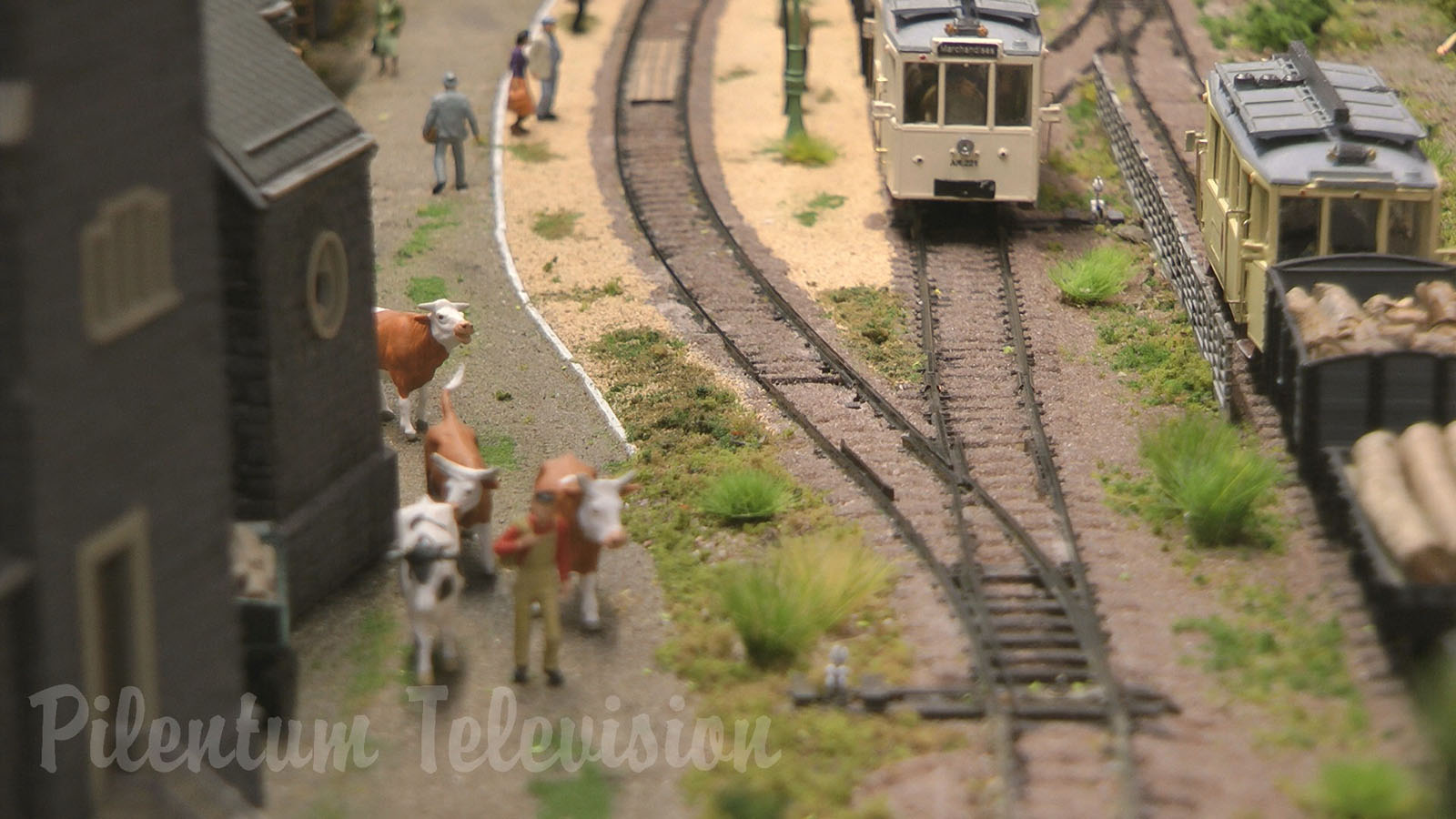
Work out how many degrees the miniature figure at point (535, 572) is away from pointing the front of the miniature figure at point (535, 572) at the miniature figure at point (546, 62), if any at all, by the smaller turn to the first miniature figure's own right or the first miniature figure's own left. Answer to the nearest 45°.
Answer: approximately 180°

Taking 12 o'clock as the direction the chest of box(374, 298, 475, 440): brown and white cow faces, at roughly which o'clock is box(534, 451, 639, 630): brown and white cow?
box(534, 451, 639, 630): brown and white cow is roughly at 1 o'clock from box(374, 298, 475, 440): brown and white cow.

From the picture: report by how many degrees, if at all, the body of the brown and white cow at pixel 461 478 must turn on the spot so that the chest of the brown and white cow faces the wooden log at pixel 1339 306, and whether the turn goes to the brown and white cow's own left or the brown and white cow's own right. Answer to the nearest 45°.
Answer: approximately 90° to the brown and white cow's own left

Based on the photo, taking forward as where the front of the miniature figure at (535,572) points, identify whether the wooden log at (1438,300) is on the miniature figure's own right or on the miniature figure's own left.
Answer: on the miniature figure's own left

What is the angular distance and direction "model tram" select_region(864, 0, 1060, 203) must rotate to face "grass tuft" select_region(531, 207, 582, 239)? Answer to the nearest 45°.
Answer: approximately 90° to its right
